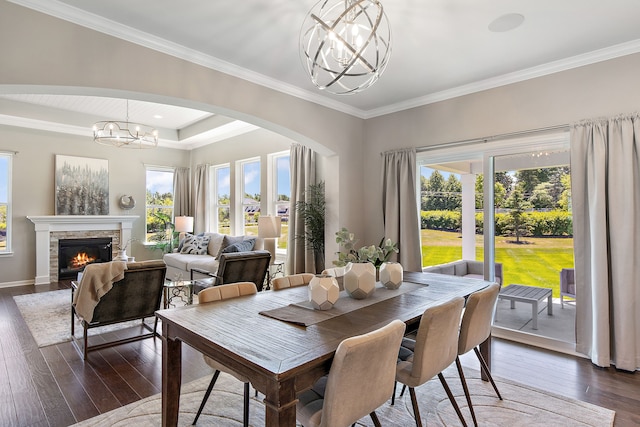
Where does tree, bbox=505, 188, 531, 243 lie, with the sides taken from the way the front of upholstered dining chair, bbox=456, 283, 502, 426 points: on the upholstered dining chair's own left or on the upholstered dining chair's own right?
on the upholstered dining chair's own right

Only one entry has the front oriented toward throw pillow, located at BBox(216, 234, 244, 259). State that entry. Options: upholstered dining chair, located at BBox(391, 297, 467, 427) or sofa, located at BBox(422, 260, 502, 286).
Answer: the upholstered dining chair

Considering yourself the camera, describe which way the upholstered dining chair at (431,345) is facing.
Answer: facing away from the viewer and to the left of the viewer

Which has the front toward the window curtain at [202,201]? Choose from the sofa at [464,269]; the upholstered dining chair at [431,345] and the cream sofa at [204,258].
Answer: the upholstered dining chair

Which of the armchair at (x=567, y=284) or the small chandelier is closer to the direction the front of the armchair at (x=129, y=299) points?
the small chandelier

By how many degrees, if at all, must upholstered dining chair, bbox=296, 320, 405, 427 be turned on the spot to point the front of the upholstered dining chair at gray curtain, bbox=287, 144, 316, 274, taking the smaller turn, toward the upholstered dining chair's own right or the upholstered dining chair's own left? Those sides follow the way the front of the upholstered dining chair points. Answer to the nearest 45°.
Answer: approximately 45° to the upholstered dining chair's own right

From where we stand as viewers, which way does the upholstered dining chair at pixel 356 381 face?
facing away from the viewer and to the left of the viewer

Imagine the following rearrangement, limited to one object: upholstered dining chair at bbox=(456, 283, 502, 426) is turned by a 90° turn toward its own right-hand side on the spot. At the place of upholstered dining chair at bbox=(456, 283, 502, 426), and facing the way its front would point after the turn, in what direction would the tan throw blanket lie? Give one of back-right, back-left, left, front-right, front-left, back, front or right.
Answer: back-left

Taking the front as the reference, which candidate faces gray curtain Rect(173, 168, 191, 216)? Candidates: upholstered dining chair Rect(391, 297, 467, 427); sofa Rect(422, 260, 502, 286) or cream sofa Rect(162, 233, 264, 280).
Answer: the upholstered dining chair

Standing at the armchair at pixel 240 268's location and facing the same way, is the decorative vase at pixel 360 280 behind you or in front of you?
behind

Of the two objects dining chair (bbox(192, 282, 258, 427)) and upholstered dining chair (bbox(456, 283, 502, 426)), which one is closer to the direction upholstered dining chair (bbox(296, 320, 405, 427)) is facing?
the dining chair
